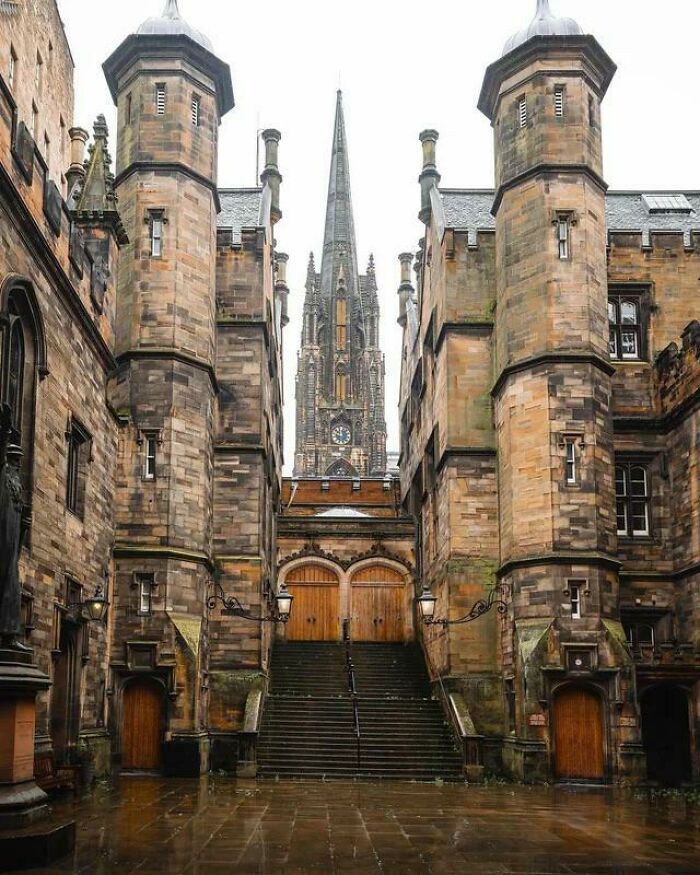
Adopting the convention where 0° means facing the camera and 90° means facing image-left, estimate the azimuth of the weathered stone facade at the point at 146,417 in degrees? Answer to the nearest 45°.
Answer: approximately 0°

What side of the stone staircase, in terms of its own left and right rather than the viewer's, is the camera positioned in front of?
front

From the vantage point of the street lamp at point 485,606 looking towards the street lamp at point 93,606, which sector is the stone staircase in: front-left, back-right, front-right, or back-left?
front-right

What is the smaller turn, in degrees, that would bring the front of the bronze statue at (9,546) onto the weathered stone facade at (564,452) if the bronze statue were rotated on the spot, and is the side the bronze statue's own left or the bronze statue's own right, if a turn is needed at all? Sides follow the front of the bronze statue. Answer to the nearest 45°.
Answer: approximately 45° to the bronze statue's own left

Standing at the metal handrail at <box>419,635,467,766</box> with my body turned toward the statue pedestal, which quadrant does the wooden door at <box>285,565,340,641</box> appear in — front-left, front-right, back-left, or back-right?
back-right

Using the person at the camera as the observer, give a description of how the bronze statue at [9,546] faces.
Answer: facing to the right of the viewer

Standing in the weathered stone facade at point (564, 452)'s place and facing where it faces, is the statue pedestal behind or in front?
in front

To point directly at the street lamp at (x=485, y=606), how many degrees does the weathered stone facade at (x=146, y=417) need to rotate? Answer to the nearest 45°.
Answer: approximately 90° to its left

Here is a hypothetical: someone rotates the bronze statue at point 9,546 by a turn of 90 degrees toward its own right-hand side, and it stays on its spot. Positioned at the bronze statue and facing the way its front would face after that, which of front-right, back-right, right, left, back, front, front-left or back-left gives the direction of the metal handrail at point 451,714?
back-left
